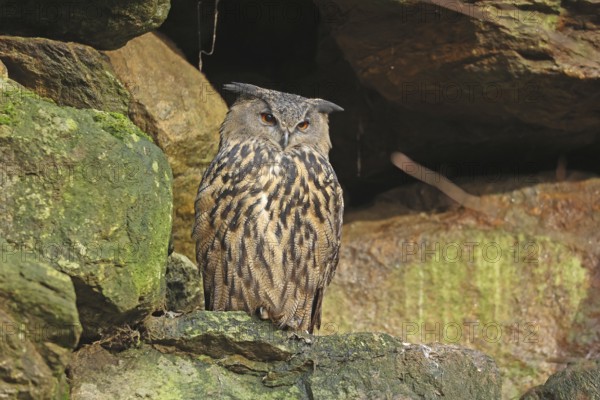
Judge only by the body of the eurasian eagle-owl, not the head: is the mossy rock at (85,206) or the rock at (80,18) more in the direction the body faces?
the mossy rock

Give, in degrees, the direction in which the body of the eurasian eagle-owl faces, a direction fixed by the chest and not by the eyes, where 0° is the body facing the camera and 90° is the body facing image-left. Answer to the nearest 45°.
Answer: approximately 0°

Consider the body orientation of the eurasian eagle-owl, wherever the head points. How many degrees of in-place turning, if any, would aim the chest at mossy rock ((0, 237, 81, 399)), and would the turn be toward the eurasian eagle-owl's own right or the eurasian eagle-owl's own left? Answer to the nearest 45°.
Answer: approximately 45° to the eurasian eagle-owl's own right

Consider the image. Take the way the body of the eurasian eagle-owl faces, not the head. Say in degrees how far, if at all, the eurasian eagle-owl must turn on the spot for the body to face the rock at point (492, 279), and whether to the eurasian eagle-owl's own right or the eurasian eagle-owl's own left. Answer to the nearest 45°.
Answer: approximately 135° to the eurasian eagle-owl's own left

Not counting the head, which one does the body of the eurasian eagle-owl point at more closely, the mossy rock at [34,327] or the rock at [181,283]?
the mossy rock

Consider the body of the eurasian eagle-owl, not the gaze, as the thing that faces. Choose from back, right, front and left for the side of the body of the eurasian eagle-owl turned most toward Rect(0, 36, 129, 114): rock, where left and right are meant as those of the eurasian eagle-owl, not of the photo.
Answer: right

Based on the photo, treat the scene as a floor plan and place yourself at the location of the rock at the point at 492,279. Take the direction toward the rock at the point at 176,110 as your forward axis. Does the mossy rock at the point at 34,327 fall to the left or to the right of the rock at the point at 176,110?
left
